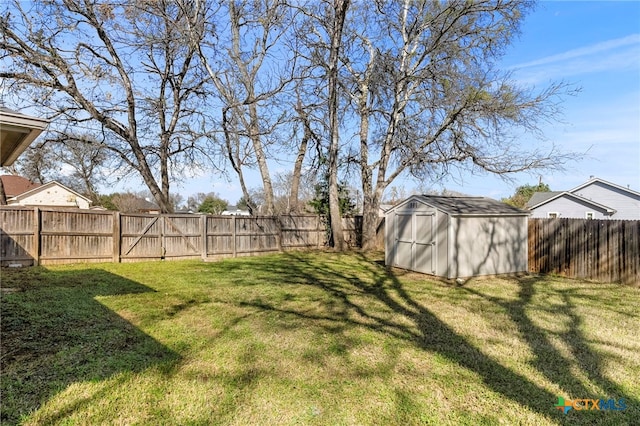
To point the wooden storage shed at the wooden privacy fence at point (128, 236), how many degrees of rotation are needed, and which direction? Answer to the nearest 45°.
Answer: approximately 45° to its right

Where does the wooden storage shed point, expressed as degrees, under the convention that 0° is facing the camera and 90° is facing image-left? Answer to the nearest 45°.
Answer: approximately 45°

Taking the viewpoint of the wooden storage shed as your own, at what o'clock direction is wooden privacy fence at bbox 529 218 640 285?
The wooden privacy fence is roughly at 7 o'clock from the wooden storage shed.
